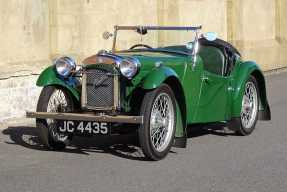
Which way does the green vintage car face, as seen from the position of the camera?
facing the viewer and to the left of the viewer
